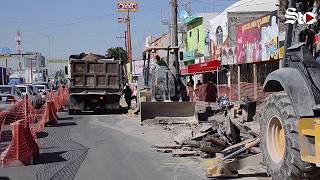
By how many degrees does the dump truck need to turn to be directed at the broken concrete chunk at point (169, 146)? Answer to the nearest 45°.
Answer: approximately 180°

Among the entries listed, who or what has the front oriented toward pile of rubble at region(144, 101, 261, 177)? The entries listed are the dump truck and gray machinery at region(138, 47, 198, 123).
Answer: the gray machinery

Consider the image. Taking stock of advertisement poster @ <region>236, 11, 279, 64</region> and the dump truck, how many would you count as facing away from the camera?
1

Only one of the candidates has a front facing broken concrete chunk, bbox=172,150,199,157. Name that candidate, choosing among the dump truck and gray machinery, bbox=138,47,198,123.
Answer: the gray machinery

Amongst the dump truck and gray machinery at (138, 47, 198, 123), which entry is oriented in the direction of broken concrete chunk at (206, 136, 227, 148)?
the gray machinery

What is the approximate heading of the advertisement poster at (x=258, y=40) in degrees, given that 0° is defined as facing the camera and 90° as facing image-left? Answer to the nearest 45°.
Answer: approximately 45°

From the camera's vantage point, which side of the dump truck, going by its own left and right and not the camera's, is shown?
back

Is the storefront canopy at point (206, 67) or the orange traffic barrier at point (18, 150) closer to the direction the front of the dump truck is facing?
the storefront canopy

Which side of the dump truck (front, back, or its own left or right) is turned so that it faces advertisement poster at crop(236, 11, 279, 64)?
right

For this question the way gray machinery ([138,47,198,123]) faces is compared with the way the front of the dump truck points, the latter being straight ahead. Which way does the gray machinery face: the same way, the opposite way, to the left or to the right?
the opposite way

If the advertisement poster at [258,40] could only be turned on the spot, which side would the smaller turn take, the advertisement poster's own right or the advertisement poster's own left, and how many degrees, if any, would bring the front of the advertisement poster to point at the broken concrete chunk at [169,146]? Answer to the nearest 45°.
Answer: approximately 45° to the advertisement poster's own left

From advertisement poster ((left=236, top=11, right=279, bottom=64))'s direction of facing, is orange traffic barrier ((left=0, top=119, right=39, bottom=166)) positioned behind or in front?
in front
